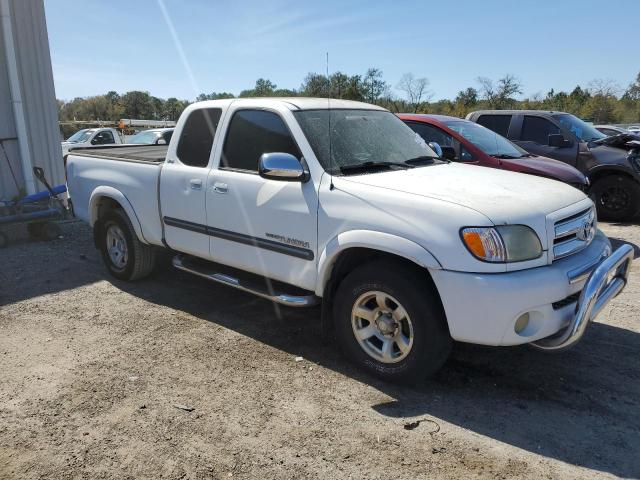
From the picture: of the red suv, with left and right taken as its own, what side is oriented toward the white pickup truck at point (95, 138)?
back

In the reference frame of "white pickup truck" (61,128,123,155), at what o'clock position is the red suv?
The red suv is roughly at 10 o'clock from the white pickup truck.

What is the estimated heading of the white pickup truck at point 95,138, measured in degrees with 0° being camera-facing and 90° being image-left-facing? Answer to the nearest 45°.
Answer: approximately 45°

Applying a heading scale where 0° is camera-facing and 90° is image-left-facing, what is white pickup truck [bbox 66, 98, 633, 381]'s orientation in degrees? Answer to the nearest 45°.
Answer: approximately 315°

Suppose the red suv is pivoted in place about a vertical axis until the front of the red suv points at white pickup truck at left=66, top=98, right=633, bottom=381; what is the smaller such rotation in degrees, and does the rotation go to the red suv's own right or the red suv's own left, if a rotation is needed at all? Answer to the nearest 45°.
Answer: approximately 45° to the red suv's own right

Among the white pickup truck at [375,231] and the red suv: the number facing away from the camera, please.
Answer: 0

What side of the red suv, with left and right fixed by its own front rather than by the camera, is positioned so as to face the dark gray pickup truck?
left

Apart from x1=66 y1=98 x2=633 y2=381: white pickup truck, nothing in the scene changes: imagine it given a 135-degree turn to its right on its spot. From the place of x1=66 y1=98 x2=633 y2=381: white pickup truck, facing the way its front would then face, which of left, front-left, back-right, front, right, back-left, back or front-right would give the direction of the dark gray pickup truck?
back-right

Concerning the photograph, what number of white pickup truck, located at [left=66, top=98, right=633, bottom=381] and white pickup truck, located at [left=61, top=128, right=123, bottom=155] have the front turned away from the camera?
0

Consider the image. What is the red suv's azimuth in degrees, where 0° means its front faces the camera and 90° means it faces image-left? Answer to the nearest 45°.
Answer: approximately 315°

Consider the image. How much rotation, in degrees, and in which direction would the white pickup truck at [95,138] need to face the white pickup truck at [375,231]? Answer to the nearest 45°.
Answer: approximately 45° to its left

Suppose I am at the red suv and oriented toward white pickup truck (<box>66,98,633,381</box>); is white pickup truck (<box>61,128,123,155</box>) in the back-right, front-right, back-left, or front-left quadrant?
back-right
